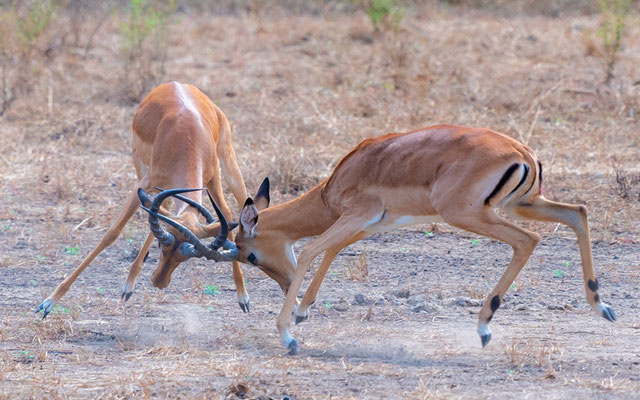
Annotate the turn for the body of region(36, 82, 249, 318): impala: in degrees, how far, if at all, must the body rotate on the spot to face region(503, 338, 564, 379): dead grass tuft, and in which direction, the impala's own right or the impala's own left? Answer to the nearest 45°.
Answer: approximately 45° to the impala's own left

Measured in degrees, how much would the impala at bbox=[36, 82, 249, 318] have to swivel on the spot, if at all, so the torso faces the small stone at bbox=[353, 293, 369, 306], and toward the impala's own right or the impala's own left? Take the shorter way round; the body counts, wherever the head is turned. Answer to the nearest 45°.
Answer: approximately 45° to the impala's own left

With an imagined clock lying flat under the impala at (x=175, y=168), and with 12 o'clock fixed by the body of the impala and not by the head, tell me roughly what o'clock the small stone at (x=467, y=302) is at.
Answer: The small stone is roughly at 10 o'clock from the impala.

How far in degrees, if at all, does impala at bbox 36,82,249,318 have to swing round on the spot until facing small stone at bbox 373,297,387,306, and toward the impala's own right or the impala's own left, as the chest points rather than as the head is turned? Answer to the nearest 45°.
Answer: approximately 45° to the impala's own left

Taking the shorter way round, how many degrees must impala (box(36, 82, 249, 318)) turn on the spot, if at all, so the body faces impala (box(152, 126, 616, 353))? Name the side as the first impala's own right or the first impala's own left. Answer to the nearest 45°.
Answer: approximately 45° to the first impala's own left

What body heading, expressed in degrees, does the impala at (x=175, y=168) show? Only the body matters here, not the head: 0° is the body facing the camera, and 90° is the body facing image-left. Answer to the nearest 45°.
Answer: approximately 0°
